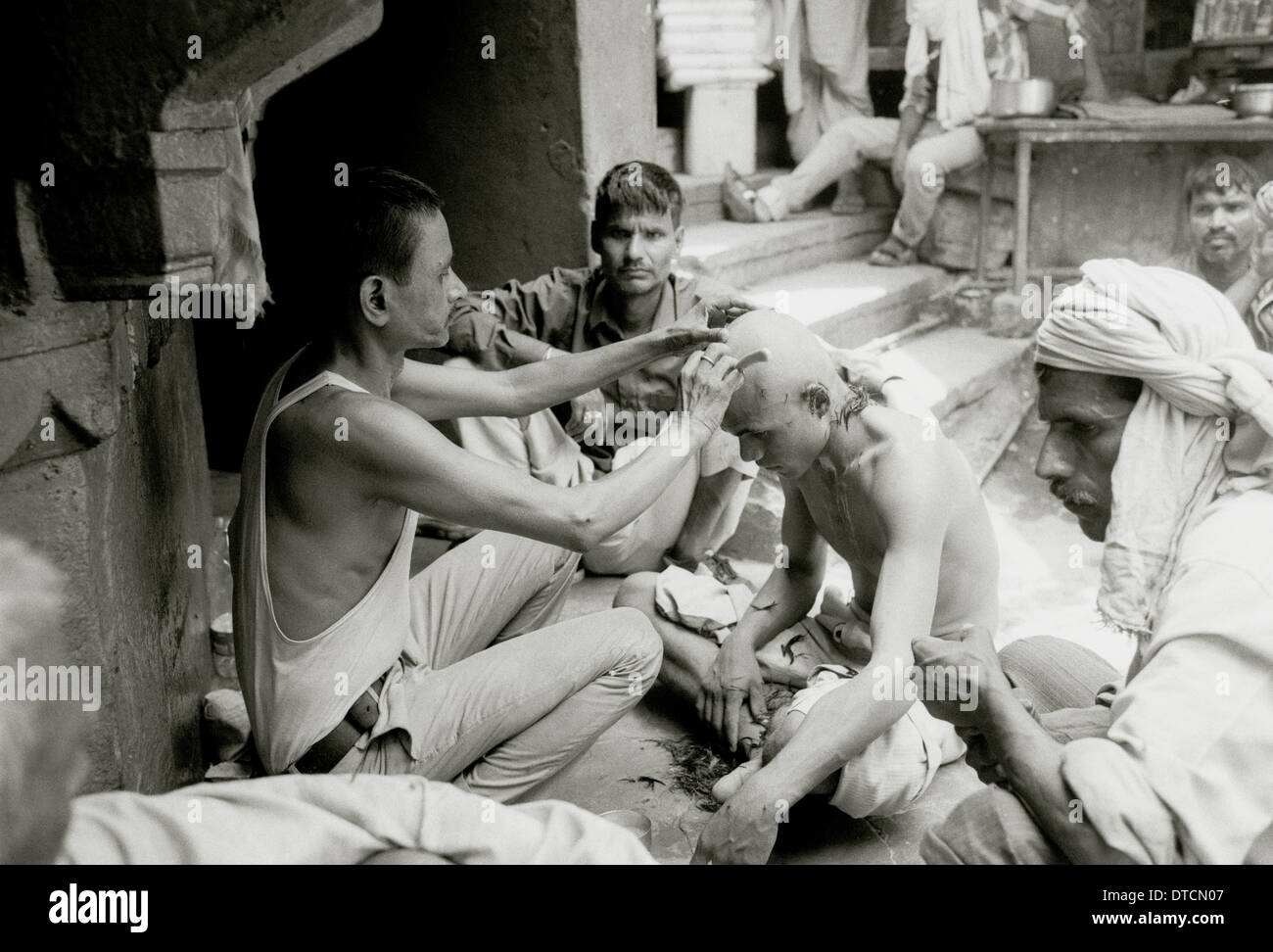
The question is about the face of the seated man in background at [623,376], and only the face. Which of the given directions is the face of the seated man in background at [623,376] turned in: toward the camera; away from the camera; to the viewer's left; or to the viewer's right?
toward the camera

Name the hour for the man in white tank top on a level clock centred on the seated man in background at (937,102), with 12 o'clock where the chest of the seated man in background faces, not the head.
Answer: The man in white tank top is roughly at 11 o'clock from the seated man in background.

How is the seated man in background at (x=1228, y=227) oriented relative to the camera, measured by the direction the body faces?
toward the camera

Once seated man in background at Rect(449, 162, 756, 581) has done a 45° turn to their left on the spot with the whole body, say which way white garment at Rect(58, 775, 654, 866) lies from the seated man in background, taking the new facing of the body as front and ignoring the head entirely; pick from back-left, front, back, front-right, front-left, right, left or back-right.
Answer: front-right

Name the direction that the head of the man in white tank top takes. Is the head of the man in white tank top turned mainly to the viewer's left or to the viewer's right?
to the viewer's right

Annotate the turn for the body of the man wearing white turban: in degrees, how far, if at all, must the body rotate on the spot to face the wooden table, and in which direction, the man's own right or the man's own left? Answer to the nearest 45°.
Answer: approximately 90° to the man's own right

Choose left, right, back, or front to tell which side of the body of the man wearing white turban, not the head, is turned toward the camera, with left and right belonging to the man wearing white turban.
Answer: left

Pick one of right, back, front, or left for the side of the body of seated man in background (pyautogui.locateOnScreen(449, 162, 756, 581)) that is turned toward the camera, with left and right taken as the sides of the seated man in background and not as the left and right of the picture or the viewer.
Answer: front

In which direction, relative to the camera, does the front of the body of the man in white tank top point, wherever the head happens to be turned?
to the viewer's right

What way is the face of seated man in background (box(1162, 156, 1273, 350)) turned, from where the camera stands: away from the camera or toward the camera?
toward the camera

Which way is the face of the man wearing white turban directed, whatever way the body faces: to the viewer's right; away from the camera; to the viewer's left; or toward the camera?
to the viewer's left

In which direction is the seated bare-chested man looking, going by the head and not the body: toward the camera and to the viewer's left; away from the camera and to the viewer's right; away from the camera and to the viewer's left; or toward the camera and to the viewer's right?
toward the camera and to the viewer's left

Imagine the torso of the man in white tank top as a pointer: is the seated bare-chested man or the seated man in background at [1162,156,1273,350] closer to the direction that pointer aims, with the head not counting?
the seated bare-chested man

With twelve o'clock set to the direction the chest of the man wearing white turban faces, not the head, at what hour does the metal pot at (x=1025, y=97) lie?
The metal pot is roughly at 3 o'clock from the man wearing white turban.

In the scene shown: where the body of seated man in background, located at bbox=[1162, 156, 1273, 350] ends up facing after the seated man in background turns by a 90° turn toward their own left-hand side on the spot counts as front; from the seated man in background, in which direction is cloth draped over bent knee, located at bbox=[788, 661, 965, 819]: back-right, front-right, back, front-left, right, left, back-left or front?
right

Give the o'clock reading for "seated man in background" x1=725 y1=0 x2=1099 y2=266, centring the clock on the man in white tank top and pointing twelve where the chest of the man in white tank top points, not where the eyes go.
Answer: The seated man in background is roughly at 10 o'clock from the man in white tank top.
